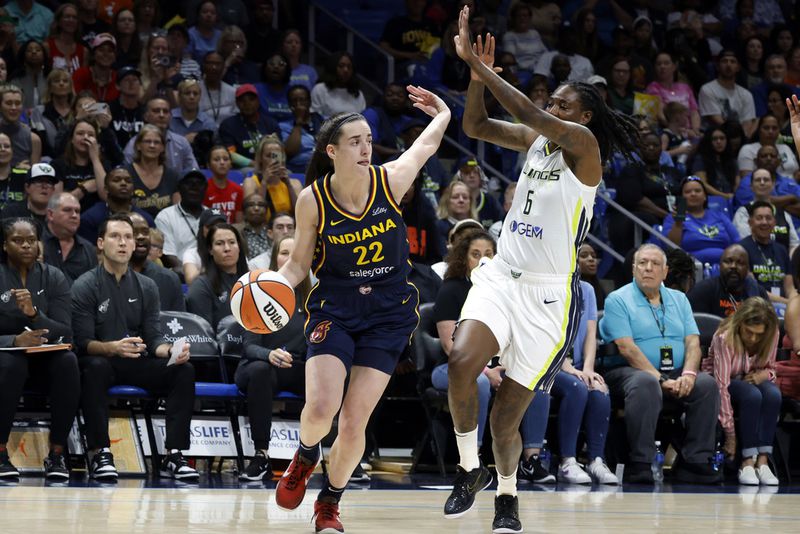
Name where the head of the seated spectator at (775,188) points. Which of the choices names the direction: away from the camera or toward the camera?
toward the camera

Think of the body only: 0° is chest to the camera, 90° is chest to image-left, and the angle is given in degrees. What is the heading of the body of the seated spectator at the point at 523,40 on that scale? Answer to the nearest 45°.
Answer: approximately 0°

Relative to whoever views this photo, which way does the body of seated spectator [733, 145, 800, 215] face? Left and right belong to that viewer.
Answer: facing the viewer

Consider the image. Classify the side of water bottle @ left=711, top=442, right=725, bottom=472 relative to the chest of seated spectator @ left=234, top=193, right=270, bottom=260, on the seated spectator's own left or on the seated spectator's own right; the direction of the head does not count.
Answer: on the seated spectator's own left

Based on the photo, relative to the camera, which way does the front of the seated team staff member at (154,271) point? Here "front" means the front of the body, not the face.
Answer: toward the camera

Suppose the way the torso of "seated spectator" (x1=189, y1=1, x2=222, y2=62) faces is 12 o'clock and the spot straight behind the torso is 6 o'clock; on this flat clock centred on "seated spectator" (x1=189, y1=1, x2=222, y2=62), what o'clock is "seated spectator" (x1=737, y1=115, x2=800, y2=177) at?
"seated spectator" (x1=737, y1=115, x2=800, y2=177) is roughly at 9 o'clock from "seated spectator" (x1=189, y1=1, x2=222, y2=62).

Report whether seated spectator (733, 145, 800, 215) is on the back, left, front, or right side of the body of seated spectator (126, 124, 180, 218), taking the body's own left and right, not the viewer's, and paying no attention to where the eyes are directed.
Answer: left

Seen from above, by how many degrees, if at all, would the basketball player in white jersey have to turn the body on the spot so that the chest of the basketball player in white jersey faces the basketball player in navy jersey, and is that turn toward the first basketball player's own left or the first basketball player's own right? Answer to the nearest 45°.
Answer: approximately 45° to the first basketball player's own right

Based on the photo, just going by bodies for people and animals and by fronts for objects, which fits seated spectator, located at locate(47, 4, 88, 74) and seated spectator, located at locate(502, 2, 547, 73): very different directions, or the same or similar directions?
same or similar directions

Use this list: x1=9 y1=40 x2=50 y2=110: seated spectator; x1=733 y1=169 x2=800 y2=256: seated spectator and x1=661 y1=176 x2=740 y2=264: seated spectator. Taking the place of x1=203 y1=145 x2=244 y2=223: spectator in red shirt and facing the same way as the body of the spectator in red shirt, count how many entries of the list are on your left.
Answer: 2

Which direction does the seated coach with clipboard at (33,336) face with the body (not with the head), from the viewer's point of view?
toward the camera

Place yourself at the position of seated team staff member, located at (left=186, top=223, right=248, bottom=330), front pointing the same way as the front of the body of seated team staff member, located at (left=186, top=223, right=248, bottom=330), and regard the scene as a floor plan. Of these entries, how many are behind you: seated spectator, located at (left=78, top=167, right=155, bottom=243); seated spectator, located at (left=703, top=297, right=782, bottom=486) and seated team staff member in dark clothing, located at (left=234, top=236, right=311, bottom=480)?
1

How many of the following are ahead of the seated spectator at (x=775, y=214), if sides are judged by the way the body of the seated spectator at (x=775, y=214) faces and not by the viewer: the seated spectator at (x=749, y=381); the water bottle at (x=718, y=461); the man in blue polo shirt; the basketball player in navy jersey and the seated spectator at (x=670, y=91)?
4

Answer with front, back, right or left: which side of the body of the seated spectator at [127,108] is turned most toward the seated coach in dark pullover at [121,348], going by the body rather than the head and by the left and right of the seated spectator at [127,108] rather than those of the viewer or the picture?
front

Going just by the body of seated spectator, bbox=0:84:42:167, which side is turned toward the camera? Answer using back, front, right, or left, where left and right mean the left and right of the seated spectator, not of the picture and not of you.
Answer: front

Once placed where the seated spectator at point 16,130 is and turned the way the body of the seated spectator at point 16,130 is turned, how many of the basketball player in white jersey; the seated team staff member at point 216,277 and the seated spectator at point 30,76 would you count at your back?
1

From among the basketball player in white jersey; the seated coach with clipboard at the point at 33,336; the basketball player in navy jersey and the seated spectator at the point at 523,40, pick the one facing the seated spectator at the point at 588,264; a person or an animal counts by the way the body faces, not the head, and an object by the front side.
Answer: the seated spectator at the point at 523,40
